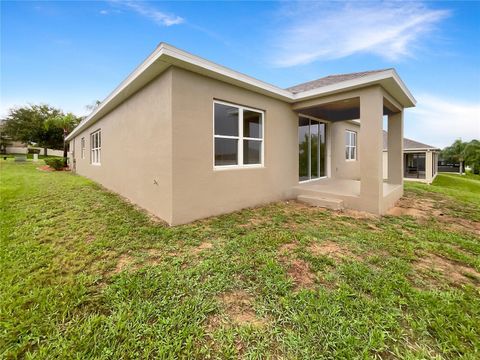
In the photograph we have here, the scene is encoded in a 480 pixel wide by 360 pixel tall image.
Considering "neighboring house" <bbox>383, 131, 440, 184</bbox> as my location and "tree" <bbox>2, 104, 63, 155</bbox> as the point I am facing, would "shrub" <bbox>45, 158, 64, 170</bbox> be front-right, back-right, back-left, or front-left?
front-left

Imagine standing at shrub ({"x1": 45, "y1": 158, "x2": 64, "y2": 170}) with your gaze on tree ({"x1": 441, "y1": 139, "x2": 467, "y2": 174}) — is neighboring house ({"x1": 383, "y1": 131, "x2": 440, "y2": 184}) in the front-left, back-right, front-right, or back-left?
front-right

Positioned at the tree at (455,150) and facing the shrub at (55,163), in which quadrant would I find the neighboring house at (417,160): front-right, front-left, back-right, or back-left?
front-left
